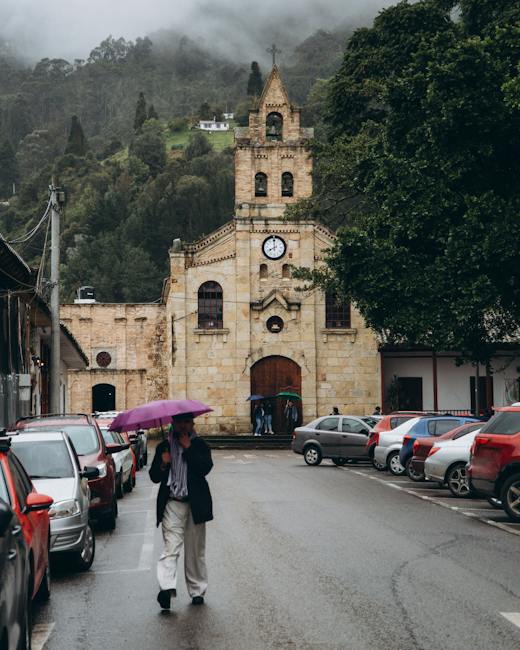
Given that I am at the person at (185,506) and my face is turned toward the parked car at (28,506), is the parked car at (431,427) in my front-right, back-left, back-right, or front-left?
back-right

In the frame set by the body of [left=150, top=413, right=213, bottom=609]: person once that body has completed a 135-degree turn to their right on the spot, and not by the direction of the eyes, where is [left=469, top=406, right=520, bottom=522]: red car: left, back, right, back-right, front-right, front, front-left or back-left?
right

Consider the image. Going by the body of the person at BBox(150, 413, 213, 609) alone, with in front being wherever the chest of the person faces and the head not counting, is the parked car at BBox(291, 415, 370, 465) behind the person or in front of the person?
behind

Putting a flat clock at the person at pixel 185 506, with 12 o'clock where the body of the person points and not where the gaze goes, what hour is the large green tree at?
The large green tree is roughly at 7 o'clock from the person.

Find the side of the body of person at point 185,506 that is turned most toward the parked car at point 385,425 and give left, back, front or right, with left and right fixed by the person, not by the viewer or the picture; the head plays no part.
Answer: back

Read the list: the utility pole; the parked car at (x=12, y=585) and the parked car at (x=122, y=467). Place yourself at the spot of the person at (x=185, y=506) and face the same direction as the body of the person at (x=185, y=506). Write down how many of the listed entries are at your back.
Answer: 2

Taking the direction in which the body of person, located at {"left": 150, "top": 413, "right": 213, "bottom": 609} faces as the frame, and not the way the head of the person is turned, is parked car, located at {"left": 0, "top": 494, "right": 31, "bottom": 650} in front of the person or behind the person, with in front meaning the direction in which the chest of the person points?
in front

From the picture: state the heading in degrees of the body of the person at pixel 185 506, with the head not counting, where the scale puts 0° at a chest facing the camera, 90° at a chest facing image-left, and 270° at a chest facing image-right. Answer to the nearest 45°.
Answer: approximately 0°
